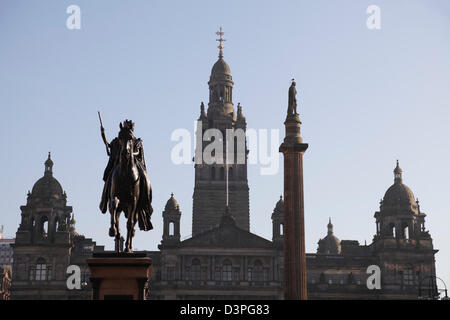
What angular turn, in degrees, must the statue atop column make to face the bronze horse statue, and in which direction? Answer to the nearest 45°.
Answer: approximately 90° to its right

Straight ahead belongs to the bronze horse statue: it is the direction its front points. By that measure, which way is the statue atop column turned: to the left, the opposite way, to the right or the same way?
to the left

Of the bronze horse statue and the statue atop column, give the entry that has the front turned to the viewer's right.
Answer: the statue atop column

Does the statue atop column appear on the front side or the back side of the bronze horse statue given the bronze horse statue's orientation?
on the back side

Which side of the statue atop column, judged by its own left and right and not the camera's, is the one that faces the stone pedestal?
right

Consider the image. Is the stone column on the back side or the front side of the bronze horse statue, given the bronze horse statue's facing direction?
on the back side

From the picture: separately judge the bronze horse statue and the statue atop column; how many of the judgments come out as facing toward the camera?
1

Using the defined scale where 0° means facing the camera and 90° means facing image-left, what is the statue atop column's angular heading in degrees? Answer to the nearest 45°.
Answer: approximately 270°

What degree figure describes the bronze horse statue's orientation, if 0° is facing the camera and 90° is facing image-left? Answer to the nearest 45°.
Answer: approximately 0°
